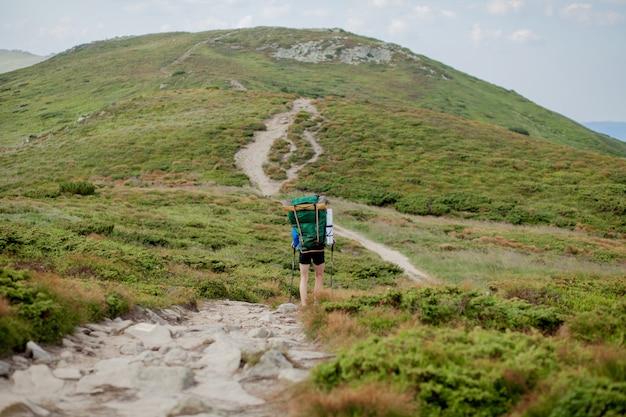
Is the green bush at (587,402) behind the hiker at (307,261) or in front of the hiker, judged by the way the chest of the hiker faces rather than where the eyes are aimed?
behind

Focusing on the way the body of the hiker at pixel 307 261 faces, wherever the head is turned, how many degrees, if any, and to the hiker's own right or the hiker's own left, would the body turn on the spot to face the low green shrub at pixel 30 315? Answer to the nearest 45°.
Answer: approximately 135° to the hiker's own left

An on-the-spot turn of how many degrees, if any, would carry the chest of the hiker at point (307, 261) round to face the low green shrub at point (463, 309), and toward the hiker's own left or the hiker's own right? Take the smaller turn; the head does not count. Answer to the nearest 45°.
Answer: approximately 135° to the hiker's own right

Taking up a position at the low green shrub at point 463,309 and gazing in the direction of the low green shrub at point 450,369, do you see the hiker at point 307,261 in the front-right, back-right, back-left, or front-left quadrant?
back-right

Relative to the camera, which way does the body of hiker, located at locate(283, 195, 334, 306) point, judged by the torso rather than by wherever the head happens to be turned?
away from the camera

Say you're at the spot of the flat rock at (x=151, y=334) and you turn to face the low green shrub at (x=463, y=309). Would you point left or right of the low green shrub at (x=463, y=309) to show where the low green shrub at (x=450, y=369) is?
right
